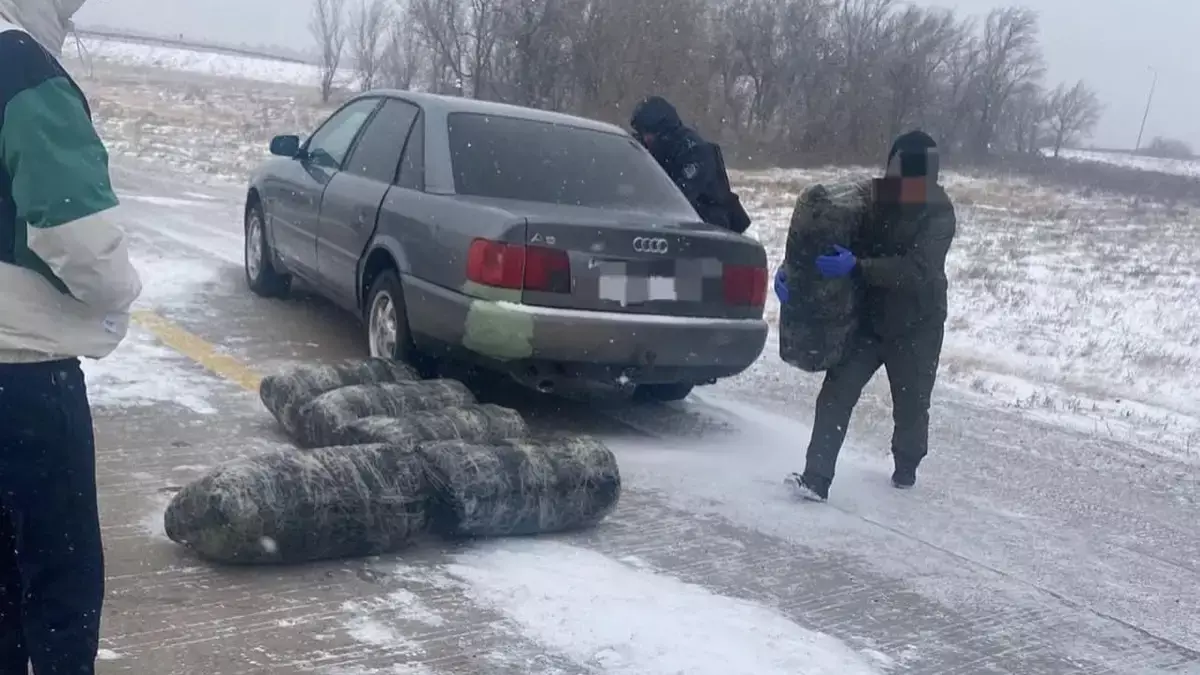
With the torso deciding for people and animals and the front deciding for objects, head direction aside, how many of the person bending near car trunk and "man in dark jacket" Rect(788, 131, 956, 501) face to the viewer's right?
0

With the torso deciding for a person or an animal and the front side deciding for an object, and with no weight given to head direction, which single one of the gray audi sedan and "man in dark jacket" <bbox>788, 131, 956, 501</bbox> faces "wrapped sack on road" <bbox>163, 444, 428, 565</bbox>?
the man in dark jacket

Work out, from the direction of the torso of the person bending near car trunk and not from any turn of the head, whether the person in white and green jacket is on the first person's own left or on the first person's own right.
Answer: on the first person's own left

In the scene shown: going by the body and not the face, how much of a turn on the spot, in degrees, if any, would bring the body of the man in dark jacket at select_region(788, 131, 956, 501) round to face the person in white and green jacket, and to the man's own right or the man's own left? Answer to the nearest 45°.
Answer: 0° — they already face them

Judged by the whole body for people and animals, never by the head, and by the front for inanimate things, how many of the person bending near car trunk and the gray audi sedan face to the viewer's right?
0

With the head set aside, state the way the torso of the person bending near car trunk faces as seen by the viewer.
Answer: to the viewer's left

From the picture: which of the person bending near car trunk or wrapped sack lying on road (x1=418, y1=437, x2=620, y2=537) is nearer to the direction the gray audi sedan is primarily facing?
the person bending near car trunk

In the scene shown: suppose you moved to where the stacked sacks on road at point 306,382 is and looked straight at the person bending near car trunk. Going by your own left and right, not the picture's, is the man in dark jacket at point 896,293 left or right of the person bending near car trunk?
right

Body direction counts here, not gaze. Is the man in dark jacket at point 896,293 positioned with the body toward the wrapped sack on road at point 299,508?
yes

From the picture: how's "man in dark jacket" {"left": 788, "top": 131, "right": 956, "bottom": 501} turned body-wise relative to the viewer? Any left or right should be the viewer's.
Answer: facing the viewer and to the left of the viewer

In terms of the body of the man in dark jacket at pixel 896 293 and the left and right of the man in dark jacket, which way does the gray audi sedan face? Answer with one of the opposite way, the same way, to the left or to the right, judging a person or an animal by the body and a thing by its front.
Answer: to the right

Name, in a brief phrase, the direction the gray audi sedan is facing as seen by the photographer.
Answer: facing away from the viewer and to the left of the viewer

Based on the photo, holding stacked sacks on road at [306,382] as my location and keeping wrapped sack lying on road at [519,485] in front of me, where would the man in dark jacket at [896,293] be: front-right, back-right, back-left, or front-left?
front-left
